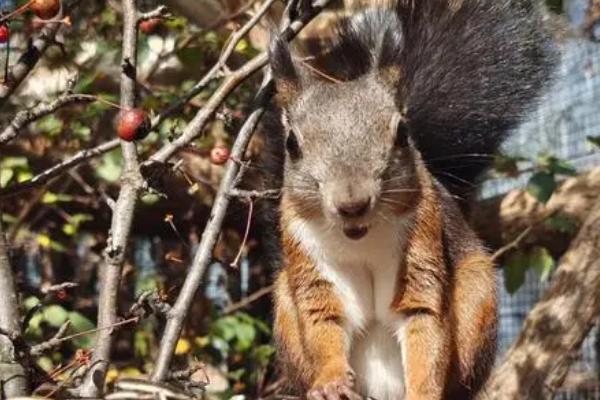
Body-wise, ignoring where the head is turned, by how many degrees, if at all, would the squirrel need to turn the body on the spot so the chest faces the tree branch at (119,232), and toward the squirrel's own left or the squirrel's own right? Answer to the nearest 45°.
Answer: approximately 45° to the squirrel's own right

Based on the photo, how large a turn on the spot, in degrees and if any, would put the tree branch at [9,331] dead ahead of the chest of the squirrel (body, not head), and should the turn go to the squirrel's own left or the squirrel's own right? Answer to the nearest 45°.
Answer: approximately 45° to the squirrel's own right

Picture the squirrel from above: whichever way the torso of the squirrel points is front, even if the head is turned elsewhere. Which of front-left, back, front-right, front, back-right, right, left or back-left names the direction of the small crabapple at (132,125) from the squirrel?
front-right

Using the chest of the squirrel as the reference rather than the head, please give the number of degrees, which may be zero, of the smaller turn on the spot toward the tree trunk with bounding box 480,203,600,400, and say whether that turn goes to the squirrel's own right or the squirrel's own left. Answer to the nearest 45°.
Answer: approximately 135° to the squirrel's own left

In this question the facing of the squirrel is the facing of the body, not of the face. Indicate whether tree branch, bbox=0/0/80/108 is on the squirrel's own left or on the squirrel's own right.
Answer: on the squirrel's own right

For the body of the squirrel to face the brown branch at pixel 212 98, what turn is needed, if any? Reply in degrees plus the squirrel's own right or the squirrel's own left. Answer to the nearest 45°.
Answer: approximately 45° to the squirrel's own right

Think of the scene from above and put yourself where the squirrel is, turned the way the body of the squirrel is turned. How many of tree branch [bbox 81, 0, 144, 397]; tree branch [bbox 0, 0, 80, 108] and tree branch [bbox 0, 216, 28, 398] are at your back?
0

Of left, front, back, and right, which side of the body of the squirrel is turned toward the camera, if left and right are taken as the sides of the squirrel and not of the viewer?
front

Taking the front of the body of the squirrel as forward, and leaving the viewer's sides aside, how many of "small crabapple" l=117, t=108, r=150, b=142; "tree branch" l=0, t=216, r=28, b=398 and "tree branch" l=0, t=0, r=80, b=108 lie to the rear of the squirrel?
0
